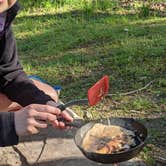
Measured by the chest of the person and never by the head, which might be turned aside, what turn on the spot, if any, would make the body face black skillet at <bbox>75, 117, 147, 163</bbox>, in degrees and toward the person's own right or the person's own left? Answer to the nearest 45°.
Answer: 0° — they already face it

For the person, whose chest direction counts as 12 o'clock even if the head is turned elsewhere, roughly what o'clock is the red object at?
The red object is roughly at 12 o'clock from the person.

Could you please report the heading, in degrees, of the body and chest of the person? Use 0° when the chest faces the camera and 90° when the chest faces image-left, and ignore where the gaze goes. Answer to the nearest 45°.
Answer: approximately 315°

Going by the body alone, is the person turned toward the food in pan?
yes

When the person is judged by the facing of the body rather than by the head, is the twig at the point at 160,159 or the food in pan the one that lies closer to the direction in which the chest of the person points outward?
the food in pan
